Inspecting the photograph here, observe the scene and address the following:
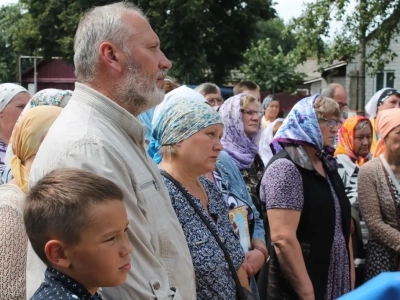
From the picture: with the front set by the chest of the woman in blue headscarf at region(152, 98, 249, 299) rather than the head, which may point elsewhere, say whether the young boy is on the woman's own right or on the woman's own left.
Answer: on the woman's own right

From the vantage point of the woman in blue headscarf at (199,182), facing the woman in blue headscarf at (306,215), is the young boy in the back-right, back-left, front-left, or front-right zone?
back-right

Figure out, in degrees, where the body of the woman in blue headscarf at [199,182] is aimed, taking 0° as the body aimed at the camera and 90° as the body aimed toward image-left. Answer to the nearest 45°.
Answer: approximately 315°

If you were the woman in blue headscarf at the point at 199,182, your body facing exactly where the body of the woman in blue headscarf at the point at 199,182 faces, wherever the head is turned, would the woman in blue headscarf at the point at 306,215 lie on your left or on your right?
on your left

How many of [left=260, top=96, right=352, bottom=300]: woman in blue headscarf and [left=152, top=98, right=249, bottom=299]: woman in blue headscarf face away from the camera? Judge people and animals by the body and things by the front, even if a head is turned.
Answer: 0
